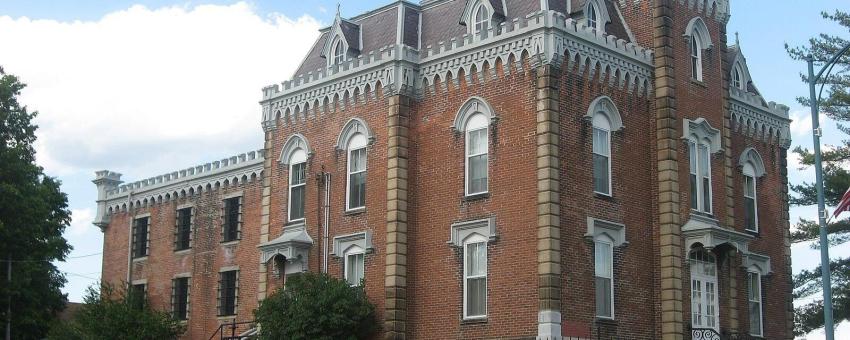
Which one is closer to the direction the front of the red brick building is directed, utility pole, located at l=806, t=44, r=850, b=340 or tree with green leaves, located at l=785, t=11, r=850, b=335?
the utility pole

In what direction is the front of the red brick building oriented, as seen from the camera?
facing the viewer and to the right of the viewer

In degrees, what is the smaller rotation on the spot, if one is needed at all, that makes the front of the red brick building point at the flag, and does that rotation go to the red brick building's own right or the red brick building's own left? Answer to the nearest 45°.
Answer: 0° — it already faces it

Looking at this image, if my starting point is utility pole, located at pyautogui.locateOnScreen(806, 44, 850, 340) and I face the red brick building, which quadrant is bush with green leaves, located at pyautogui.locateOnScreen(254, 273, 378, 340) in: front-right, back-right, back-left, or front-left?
front-left

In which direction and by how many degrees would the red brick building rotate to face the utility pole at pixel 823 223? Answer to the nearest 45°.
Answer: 0° — it already faces it

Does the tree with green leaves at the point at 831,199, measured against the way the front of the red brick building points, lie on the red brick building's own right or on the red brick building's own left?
on the red brick building's own left
